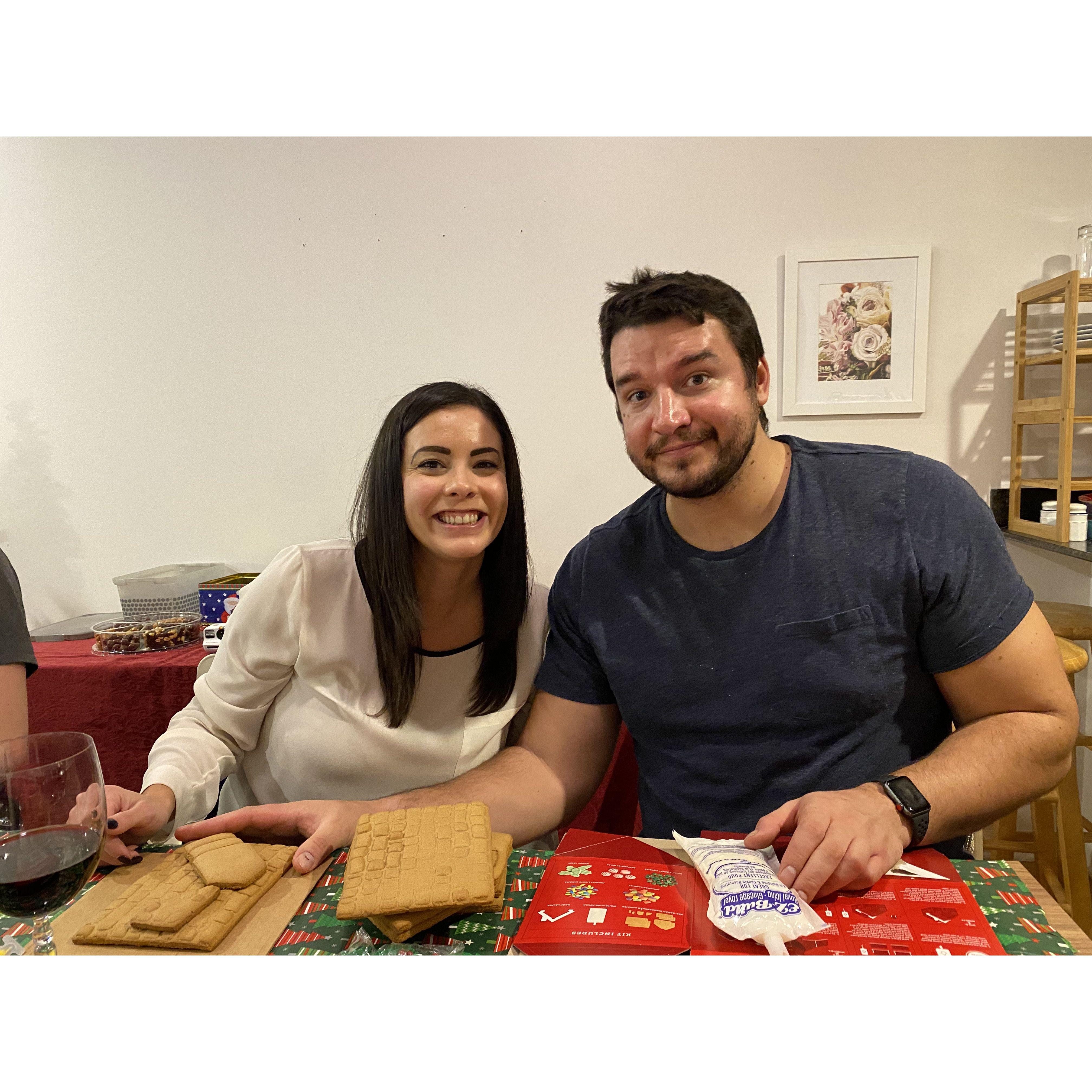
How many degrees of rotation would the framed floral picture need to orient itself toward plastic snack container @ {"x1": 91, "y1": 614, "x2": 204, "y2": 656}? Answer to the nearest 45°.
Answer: approximately 90° to its right

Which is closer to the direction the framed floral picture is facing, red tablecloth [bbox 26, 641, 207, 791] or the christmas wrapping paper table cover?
the christmas wrapping paper table cover

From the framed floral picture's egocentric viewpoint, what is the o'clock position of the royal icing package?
The royal icing package is roughly at 12 o'clock from the framed floral picture.

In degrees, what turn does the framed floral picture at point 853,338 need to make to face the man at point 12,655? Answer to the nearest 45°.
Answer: approximately 45° to its right

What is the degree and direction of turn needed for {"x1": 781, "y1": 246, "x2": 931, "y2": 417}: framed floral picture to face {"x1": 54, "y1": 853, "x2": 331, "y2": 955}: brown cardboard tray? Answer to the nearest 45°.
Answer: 0° — it already faces it

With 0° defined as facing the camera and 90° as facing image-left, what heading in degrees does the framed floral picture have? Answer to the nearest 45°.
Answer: approximately 0°

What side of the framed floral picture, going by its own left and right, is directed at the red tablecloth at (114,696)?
right

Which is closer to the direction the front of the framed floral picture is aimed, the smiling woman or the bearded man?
the bearded man
